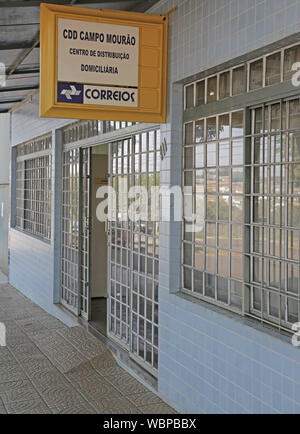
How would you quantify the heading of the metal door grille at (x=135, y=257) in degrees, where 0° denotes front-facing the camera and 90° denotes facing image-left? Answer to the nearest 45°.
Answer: approximately 45°

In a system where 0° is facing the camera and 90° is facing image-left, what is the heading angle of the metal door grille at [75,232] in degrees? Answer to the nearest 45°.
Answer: approximately 45°

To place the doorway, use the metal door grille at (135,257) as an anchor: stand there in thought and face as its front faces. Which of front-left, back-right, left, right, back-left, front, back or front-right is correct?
back-right

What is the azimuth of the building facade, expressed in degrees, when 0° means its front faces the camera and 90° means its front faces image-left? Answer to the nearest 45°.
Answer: approximately 45°

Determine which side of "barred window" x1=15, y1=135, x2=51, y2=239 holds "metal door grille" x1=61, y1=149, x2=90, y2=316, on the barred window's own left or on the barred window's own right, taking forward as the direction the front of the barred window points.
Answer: on the barred window's own left

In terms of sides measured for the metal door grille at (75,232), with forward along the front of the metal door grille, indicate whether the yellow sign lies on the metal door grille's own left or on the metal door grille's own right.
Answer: on the metal door grille's own left
